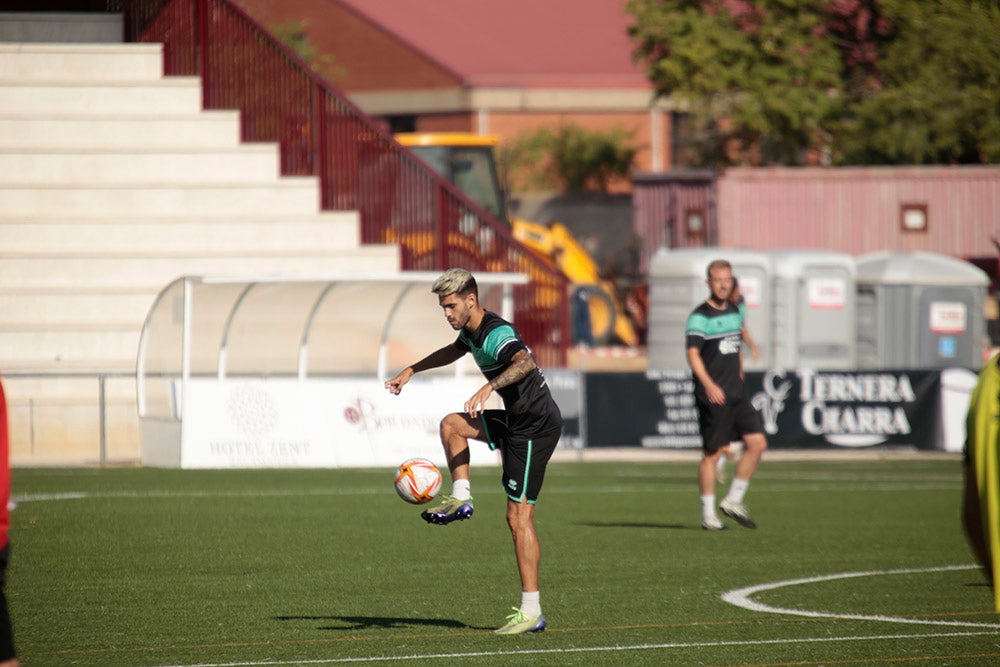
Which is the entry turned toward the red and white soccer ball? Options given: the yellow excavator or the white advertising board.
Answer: the white advertising board

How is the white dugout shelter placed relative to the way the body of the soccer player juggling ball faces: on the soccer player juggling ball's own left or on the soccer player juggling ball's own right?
on the soccer player juggling ball's own right

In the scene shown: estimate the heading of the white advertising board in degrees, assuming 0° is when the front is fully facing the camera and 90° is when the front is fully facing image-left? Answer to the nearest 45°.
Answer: approximately 0°

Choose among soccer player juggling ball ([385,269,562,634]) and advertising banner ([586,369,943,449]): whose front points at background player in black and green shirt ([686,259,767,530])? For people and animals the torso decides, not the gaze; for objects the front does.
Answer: the advertising banner

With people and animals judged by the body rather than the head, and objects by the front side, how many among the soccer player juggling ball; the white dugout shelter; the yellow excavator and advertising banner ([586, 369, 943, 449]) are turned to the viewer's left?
1

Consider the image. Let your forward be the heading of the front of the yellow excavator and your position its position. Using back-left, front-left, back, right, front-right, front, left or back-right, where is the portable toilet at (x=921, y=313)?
front-right

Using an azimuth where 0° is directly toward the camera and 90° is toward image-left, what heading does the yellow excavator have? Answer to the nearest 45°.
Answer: approximately 270°

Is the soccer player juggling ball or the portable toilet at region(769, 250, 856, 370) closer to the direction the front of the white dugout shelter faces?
the soccer player juggling ball

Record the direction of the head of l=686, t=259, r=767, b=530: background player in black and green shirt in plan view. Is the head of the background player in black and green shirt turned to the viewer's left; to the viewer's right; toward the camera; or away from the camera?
toward the camera

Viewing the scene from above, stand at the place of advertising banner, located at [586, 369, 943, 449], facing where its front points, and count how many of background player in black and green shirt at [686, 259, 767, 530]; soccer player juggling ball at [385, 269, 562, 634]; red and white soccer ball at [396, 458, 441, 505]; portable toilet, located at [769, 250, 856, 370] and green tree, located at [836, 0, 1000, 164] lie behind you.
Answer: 2

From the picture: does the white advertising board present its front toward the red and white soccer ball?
yes

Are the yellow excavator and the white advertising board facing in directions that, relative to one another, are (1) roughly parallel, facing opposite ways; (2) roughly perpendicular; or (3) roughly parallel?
roughly perpendicular

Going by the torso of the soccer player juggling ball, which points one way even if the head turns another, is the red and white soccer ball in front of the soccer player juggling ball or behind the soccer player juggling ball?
in front

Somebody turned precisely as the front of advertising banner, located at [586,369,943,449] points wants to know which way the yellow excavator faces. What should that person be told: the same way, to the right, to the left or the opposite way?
to the left

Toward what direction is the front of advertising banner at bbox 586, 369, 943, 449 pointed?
toward the camera

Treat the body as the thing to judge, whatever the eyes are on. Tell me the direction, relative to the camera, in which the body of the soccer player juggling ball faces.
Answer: to the viewer's left

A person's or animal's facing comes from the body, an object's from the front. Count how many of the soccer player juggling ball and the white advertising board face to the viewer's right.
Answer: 0

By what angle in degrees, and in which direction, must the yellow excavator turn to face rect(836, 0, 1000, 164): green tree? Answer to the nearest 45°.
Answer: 0° — it already faces it

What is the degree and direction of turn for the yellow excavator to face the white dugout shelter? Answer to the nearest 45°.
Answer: approximately 90° to its right

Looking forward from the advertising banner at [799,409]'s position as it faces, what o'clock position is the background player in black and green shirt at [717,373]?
The background player in black and green shirt is roughly at 12 o'clock from the advertising banner.

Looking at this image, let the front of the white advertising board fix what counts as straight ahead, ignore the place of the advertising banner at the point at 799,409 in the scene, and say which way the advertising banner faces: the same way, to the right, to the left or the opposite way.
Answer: the same way
